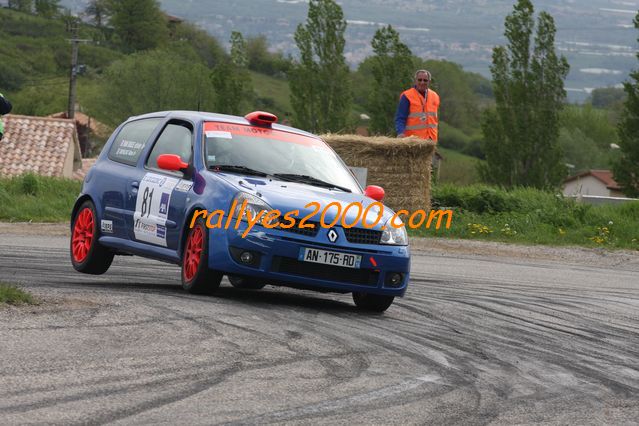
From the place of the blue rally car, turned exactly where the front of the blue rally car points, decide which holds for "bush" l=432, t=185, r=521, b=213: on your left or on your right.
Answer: on your left

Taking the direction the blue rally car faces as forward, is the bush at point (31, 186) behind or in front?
behind

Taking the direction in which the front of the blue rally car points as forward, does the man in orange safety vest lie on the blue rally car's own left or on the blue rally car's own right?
on the blue rally car's own left

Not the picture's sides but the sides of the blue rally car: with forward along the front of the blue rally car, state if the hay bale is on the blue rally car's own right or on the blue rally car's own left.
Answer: on the blue rally car's own left

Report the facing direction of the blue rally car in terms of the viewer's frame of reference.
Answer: facing the viewer and to the right of the viewer
